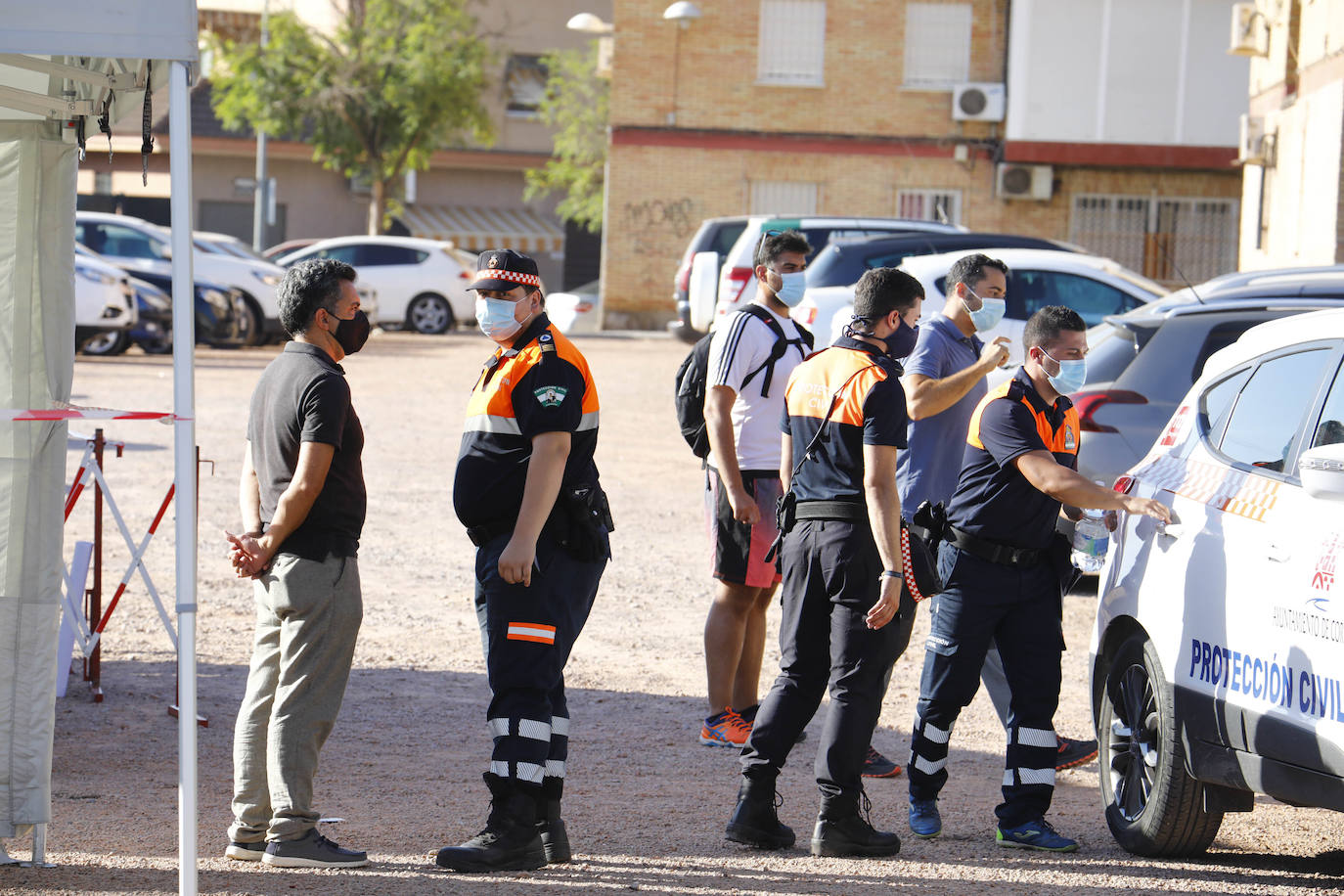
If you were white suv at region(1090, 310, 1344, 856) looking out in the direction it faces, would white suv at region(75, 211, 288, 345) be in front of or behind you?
behind

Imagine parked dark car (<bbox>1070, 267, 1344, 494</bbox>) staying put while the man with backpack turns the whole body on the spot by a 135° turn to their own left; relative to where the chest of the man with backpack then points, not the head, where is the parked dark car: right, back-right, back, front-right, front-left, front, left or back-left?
front-right

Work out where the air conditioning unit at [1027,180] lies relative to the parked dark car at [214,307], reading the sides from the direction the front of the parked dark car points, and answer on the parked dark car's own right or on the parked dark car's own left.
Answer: on the parked dark car's own left

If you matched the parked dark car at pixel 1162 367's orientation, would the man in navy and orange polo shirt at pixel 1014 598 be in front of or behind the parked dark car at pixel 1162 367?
behind

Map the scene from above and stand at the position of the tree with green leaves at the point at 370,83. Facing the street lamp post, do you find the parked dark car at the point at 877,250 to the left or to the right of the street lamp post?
right

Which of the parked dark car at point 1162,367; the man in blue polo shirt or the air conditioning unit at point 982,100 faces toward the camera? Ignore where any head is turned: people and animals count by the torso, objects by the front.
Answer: the air conditioning unit

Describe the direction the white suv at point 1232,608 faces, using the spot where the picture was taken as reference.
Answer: facing the viewer and to the right of the viewer

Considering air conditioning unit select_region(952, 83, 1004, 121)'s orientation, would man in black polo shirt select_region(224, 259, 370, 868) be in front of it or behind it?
in front

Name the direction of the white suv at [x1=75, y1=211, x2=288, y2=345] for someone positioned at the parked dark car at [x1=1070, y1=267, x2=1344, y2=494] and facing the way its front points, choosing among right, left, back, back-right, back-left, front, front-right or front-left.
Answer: left

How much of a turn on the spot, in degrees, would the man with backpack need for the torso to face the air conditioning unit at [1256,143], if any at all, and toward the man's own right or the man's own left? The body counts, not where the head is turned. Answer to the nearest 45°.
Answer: approximately 135° to the man's own left

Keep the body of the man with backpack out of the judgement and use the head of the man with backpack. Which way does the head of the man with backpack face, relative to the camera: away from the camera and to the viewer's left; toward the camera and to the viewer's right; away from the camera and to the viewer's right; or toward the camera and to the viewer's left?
toward the camera and to the viewer's right
